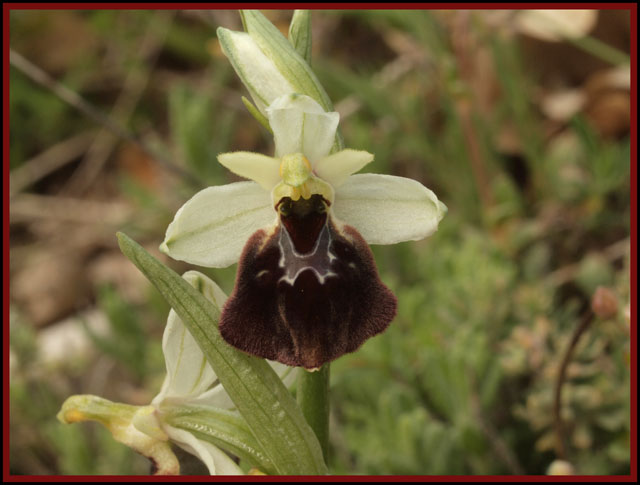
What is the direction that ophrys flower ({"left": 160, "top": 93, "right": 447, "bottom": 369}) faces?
toward the camera

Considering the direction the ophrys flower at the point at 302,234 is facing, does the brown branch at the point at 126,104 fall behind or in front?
behind

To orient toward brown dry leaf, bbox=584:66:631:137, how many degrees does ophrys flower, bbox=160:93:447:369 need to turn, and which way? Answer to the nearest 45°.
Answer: approximately 135° to its left

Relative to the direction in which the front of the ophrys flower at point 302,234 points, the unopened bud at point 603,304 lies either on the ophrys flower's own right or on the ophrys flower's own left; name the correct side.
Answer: on the ophrys flower's own left

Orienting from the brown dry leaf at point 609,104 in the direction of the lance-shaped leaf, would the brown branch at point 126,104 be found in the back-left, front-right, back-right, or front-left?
front-right
